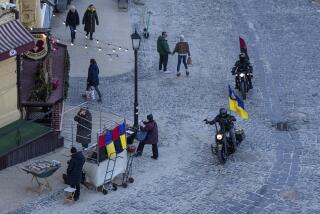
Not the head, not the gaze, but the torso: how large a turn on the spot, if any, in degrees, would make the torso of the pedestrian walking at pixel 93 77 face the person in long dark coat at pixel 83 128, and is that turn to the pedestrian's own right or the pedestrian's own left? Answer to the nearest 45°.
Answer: approximately 90° to the pedestrian's own left

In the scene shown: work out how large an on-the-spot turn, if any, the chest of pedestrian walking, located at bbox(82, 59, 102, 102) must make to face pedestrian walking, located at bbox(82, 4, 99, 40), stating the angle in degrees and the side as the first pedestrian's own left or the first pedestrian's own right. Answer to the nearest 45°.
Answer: approximately 90° to the first pedestrian's own right

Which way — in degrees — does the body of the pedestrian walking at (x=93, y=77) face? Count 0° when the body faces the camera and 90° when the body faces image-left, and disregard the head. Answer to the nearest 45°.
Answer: approximately 90°

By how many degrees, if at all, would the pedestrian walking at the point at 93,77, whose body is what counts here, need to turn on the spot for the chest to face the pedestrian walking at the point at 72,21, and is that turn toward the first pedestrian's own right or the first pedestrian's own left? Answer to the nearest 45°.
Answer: approximately 90° to the first pedestrian's own right

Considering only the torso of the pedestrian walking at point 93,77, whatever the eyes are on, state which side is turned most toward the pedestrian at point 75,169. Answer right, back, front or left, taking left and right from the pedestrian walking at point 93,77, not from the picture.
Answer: left

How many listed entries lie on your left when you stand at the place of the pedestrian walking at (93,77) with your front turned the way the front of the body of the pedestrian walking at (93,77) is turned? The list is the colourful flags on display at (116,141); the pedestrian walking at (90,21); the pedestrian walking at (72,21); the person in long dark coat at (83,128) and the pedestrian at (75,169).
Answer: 3

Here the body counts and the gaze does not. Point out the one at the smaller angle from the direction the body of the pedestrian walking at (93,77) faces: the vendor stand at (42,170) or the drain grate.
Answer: the vendor stand
